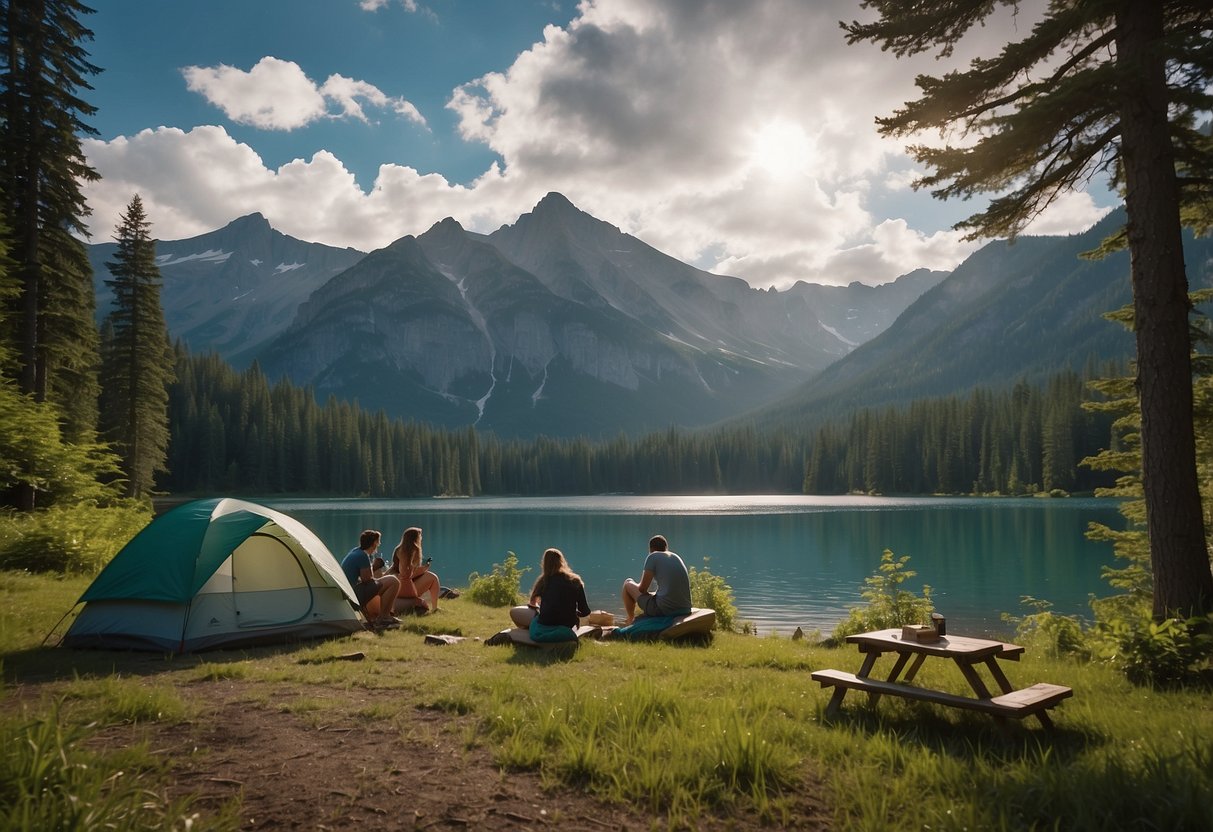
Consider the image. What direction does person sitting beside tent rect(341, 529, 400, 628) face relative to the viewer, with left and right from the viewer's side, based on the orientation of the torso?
facing to the right of the viewer

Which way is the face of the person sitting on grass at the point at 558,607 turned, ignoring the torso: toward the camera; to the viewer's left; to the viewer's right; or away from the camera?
away from the camera

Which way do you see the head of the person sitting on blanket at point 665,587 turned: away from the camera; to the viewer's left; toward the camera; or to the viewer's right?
away from the camera

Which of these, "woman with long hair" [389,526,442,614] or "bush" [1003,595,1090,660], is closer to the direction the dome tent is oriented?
the bush

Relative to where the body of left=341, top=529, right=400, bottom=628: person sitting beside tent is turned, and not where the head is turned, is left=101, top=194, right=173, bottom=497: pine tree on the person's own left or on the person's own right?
on the person's own left

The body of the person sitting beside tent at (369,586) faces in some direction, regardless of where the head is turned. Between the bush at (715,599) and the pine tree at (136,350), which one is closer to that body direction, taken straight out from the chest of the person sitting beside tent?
the bush

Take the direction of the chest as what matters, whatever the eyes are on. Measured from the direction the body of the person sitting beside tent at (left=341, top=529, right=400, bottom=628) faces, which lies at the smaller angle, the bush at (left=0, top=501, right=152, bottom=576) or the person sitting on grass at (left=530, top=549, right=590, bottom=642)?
the person sitting on grass

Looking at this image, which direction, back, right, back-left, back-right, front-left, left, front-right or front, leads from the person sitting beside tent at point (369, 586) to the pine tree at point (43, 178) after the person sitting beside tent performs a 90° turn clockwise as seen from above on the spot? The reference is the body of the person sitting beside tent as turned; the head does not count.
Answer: back-right

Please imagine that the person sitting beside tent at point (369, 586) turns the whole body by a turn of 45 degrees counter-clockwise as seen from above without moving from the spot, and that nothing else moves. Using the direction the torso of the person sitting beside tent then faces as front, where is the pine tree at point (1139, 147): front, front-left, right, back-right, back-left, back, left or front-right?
right

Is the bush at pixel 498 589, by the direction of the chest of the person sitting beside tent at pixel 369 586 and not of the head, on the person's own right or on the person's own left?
on the person's own left

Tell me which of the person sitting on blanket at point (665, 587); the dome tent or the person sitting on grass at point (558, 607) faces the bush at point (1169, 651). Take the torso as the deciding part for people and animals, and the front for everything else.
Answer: the dome tent

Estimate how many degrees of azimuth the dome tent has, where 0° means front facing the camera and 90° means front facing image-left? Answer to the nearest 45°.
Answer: approximately 315°

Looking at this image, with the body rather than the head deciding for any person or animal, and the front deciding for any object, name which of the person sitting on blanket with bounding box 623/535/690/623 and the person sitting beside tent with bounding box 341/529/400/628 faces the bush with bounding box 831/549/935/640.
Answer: the person sitting beside tent with bounding box 341/529/400/628

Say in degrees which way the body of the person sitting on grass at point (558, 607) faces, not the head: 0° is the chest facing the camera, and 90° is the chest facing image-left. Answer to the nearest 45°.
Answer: approximately 180°

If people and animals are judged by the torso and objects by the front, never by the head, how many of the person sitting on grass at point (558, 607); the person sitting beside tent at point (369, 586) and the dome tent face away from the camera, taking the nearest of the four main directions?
1
